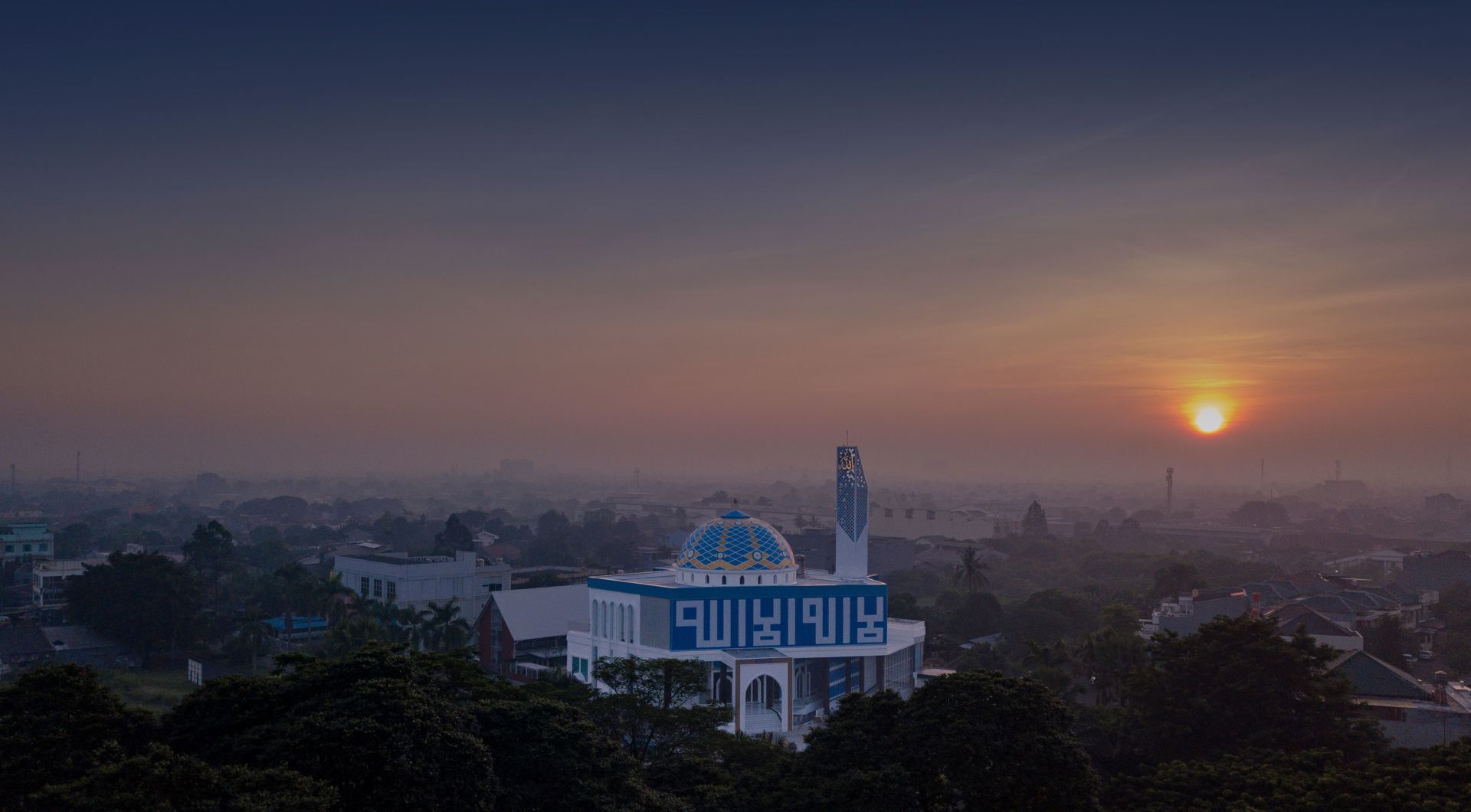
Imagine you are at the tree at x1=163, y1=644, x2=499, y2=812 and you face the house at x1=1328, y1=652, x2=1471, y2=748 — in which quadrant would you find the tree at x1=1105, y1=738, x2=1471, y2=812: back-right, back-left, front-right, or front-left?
front-right

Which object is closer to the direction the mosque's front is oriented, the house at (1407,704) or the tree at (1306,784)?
the tree

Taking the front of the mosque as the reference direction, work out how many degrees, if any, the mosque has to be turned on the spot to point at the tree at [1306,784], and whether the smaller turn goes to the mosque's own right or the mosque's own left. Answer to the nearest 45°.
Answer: approximately 45° to the mosque's own left

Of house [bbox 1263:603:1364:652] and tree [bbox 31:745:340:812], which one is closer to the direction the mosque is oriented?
the tree

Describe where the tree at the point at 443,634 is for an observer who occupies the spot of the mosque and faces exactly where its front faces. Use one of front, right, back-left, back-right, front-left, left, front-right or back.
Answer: back-right

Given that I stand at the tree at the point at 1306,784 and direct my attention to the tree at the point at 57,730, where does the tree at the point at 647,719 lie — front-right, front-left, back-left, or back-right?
front-right

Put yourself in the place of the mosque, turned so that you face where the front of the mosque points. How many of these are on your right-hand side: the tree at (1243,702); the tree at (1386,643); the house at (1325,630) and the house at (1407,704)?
0

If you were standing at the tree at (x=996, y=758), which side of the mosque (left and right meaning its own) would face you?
front

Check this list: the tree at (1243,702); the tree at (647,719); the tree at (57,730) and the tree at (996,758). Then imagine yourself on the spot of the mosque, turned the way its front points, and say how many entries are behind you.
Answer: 0

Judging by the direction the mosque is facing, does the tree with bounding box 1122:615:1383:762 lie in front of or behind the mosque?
in front

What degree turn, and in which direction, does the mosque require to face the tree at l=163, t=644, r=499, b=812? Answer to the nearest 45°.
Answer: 0° — it already faces it

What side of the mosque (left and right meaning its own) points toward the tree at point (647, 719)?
front

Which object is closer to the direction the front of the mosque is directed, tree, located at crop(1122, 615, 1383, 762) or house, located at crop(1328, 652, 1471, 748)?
the tree

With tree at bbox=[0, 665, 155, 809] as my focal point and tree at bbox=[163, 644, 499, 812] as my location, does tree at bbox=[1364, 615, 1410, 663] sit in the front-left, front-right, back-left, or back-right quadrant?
back-right

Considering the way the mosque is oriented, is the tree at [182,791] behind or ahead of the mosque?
ahead

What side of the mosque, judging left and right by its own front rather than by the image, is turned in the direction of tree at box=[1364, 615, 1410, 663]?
left

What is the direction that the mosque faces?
toward the camera
